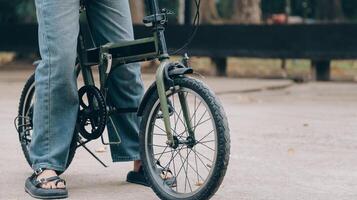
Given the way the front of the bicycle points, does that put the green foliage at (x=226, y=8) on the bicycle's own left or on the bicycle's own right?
on the bicycle's own left

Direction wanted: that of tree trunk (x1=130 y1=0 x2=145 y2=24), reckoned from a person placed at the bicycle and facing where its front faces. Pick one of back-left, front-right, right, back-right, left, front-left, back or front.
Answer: back-left

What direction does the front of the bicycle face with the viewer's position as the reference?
facing the viewer and to the right of the viewer

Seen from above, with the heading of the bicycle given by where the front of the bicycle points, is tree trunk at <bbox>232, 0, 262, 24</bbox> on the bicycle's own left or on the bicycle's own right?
on the bicycle's own left

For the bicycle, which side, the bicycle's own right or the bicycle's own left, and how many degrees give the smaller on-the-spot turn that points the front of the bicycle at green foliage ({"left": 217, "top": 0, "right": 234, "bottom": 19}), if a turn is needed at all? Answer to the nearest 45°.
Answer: approximately 135° to the bicycle's own left

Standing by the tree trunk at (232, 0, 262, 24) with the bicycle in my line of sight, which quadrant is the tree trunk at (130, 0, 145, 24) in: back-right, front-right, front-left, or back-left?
front-right
